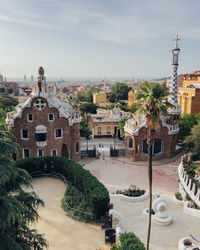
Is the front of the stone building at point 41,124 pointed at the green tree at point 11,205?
yes

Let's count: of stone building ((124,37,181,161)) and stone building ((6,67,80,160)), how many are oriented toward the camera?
2

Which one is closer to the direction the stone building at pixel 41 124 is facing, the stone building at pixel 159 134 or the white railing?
the white railing

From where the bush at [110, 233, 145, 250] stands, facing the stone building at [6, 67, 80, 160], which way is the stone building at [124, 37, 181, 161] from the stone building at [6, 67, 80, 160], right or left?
right

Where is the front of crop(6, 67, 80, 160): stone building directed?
toward the camera

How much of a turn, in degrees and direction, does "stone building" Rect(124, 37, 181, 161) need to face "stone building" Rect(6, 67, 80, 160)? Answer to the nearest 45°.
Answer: approximately 90° to its right

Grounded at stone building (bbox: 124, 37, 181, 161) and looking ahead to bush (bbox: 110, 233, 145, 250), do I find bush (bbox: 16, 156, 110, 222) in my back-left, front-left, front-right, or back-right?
front-right

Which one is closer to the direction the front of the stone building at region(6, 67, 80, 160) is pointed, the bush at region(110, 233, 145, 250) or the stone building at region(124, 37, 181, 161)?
the bush

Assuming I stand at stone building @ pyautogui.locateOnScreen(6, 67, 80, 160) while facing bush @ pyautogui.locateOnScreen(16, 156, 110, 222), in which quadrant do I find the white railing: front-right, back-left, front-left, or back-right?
front-left

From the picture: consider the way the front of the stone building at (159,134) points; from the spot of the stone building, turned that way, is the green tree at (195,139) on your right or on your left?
on your left

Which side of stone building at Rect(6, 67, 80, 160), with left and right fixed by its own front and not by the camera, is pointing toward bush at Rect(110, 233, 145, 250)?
front

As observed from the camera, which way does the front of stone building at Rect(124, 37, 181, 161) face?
facing the viewer

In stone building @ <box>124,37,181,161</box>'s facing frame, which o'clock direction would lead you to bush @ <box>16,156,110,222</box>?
The bush is roughly at 1 o'clock from the stone building.

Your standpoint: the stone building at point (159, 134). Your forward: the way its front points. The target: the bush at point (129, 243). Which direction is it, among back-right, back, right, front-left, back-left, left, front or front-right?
front

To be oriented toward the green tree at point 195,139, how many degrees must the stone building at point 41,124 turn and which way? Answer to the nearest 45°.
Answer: approximately 90° to its left

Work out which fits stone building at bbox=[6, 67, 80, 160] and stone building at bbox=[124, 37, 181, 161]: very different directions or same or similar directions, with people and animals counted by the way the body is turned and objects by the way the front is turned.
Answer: same or similar directions

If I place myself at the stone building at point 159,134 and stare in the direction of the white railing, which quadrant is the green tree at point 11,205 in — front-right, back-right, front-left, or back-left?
front-right

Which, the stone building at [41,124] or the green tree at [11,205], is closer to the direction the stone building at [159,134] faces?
the green tree
